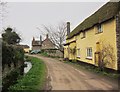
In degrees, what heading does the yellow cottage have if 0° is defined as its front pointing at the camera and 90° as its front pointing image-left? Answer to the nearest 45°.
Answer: approximately 45°
